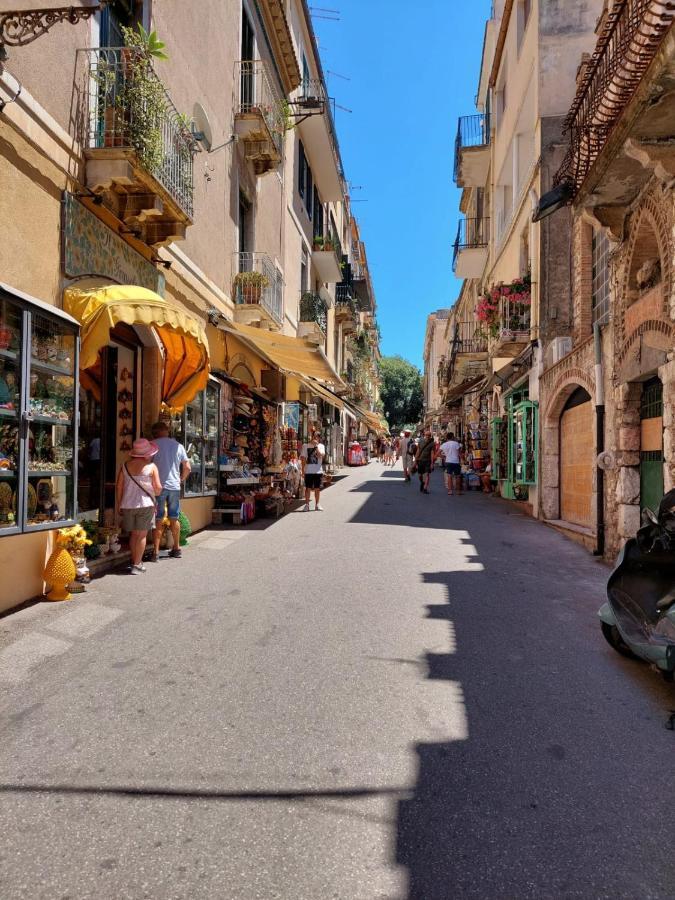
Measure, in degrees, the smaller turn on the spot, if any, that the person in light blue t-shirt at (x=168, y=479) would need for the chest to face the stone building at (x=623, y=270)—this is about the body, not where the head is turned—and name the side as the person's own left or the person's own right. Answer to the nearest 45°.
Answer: approximately 135° to the person's own right

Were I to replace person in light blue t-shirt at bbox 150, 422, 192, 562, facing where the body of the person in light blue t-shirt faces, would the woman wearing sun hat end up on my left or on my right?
on my left

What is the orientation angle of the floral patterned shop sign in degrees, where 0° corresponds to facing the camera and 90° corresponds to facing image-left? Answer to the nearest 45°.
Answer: approximately 270°

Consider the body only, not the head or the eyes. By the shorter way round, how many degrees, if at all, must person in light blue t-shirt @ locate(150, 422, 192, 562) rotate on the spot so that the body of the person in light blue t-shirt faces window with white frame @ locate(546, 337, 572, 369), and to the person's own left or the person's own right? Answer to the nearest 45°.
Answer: approximately 135° to the person's own right

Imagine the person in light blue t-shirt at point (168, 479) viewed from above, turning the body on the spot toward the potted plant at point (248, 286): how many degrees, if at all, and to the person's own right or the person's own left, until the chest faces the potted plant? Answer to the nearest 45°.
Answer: approximately 45° to the person's own right

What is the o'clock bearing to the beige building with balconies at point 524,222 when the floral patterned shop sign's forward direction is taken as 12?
The beige building with balconies is roughly at 11 o'clock from the floral patterned shop sign.

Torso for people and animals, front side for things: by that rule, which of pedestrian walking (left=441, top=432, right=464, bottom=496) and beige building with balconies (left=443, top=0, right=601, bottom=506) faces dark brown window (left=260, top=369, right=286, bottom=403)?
the beige building with balconies

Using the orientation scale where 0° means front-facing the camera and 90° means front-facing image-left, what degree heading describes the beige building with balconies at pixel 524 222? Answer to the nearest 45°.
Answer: approximately 90°
